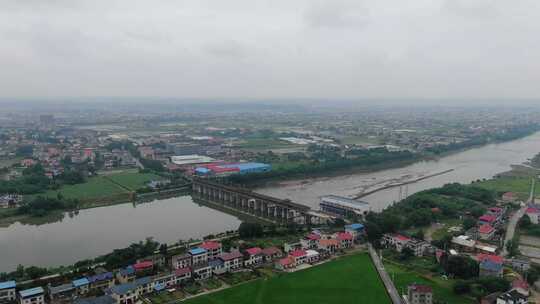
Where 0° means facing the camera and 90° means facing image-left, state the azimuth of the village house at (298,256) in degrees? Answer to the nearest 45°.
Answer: approximately 315°

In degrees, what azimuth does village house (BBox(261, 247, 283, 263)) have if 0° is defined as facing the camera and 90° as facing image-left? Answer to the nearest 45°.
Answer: approximately 315°

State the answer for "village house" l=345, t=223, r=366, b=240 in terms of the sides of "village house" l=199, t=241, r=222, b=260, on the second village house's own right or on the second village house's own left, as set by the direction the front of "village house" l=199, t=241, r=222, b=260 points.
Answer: on the second village house's own left

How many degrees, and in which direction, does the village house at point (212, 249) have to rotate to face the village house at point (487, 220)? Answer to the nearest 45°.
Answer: approximately 45° to its left

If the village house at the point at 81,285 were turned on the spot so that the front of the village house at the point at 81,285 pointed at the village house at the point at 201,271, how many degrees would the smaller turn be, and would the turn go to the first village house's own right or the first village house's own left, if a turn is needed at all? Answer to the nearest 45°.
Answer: approximately 45° to the first village house's own left

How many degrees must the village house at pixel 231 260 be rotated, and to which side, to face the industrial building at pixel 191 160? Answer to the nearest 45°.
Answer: approximately 135° to its left

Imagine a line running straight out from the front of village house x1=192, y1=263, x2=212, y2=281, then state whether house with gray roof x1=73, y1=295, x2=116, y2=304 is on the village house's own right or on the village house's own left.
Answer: on the village house's own right

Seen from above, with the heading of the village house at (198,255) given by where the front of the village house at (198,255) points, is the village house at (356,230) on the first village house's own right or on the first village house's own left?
on the first village house's own left

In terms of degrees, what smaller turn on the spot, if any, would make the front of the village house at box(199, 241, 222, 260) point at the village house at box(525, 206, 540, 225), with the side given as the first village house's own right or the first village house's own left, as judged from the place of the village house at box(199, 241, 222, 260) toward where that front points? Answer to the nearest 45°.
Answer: approximately 45° to the first village house's own left

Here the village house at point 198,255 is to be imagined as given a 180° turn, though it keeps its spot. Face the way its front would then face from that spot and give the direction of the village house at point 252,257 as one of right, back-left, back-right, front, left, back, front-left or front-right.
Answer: back-right
